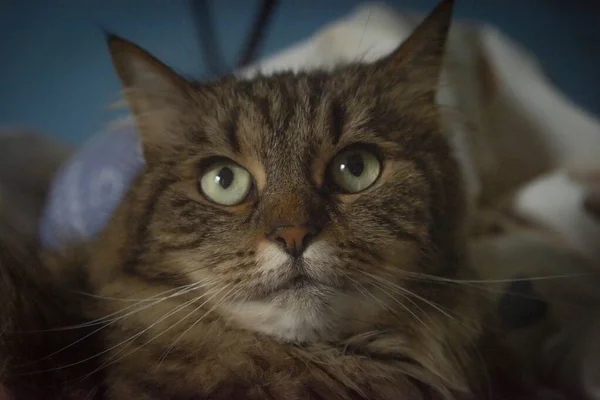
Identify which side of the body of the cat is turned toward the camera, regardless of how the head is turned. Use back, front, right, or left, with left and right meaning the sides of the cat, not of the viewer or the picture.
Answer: front

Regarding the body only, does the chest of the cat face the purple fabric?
no
